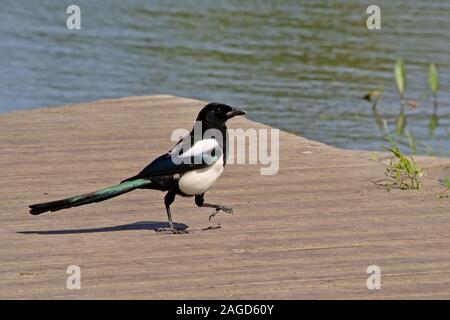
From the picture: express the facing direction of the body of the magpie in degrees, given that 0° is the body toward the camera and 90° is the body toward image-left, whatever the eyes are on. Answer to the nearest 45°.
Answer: approximately 270°
